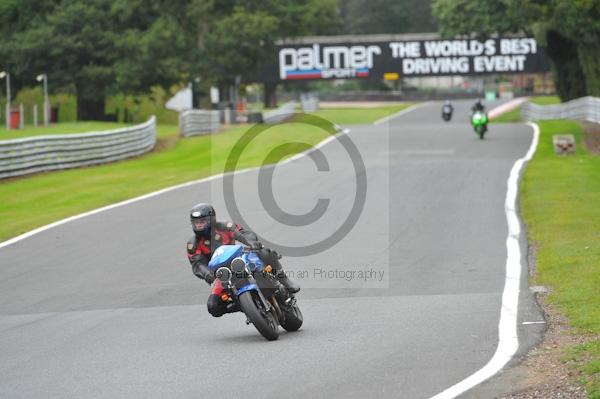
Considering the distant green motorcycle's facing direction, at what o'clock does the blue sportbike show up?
The blue sportbike is roughly at 12 o'clock from the distant green motorcycle.

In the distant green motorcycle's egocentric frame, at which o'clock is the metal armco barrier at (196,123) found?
The metal armco barrier is roughly at 4 o'clock from the distant green motorcycle.

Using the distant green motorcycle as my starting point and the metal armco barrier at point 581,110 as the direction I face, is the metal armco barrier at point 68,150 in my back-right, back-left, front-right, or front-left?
back-left

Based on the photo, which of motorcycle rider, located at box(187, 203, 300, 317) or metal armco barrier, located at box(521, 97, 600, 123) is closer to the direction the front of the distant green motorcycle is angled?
the motorcycle rider

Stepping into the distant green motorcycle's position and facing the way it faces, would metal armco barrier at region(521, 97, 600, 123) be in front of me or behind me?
behind

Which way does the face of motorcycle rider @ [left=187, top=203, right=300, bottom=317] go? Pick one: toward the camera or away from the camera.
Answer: toward the camera

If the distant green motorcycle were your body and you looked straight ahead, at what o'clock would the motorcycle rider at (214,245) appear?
The motorcycle rider is roughly at 12 o'clock from the distant green motorcycle.

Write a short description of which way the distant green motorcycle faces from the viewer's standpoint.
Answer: facing the viewer

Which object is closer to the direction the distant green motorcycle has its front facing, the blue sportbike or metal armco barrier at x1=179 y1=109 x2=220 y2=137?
the blue sportbike

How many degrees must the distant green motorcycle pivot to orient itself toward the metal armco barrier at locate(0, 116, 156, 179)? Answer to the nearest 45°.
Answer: approximately 45° to its right

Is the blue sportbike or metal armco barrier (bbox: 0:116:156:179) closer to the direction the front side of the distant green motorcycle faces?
the blue sportbike
